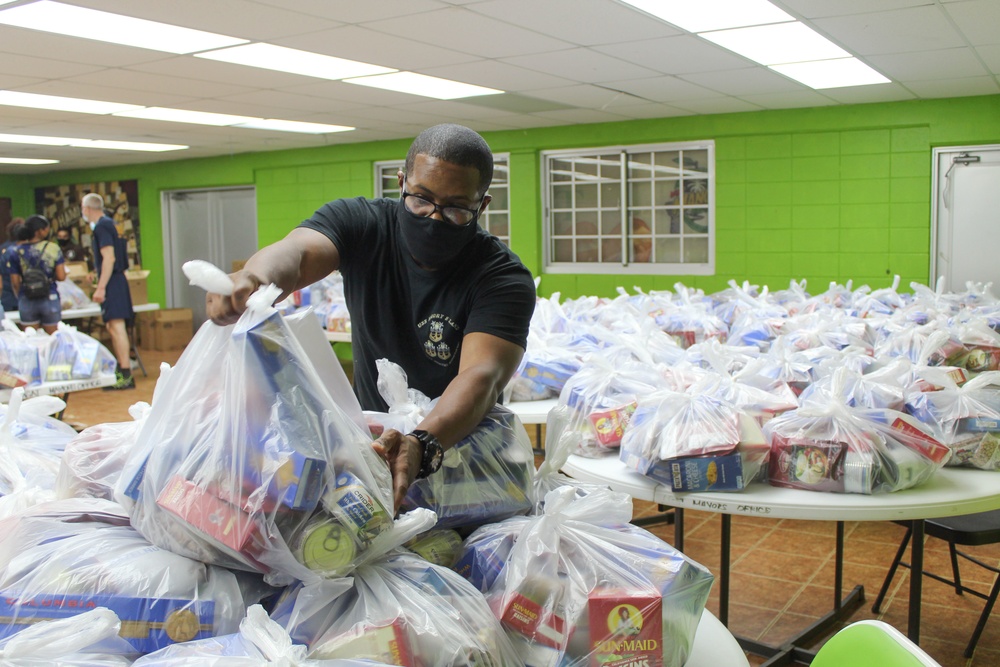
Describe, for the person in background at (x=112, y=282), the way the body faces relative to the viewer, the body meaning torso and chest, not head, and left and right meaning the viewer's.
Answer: facing to the left of the viewer

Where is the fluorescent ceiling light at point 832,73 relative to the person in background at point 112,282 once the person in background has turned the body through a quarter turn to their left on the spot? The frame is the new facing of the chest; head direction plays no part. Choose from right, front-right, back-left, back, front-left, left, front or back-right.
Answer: front-left

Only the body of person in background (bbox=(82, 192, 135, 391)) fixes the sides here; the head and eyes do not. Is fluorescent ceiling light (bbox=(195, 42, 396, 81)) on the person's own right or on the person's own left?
on the person's own left

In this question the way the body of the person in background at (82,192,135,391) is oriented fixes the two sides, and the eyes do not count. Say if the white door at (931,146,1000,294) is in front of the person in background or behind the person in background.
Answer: behind

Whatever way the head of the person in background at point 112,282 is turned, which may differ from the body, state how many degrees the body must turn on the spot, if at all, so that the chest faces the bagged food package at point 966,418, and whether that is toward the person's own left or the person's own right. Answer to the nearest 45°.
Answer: approximately 90° to the person's own left

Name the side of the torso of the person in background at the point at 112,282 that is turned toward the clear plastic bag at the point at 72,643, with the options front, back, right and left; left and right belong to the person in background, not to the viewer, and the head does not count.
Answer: left

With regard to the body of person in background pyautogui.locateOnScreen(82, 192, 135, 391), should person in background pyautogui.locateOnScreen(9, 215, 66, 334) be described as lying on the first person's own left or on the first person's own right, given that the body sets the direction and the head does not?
on the first person's own left

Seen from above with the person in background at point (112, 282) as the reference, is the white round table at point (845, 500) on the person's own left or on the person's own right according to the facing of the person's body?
on the person's own left

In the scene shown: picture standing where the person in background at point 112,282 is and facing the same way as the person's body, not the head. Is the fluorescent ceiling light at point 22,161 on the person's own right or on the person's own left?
on the person's own right

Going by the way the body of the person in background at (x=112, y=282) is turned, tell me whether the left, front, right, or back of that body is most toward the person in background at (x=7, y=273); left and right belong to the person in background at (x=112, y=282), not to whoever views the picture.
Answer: front

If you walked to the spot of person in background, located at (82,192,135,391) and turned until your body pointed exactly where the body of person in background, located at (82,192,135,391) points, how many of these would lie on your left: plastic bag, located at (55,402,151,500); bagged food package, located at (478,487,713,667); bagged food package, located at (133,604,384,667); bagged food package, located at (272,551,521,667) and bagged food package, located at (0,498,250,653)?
5

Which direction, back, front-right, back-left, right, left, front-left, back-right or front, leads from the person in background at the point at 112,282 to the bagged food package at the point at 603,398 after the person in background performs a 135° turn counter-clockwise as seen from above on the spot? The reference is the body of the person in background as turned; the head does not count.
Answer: front-right

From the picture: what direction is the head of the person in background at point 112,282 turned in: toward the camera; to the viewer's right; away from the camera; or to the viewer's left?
to the viewer's left

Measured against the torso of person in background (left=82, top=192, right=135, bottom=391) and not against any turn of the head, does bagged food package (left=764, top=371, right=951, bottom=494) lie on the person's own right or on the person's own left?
on the person's own left

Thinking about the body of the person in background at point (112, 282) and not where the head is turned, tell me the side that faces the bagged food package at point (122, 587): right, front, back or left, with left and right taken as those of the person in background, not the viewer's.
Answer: left
